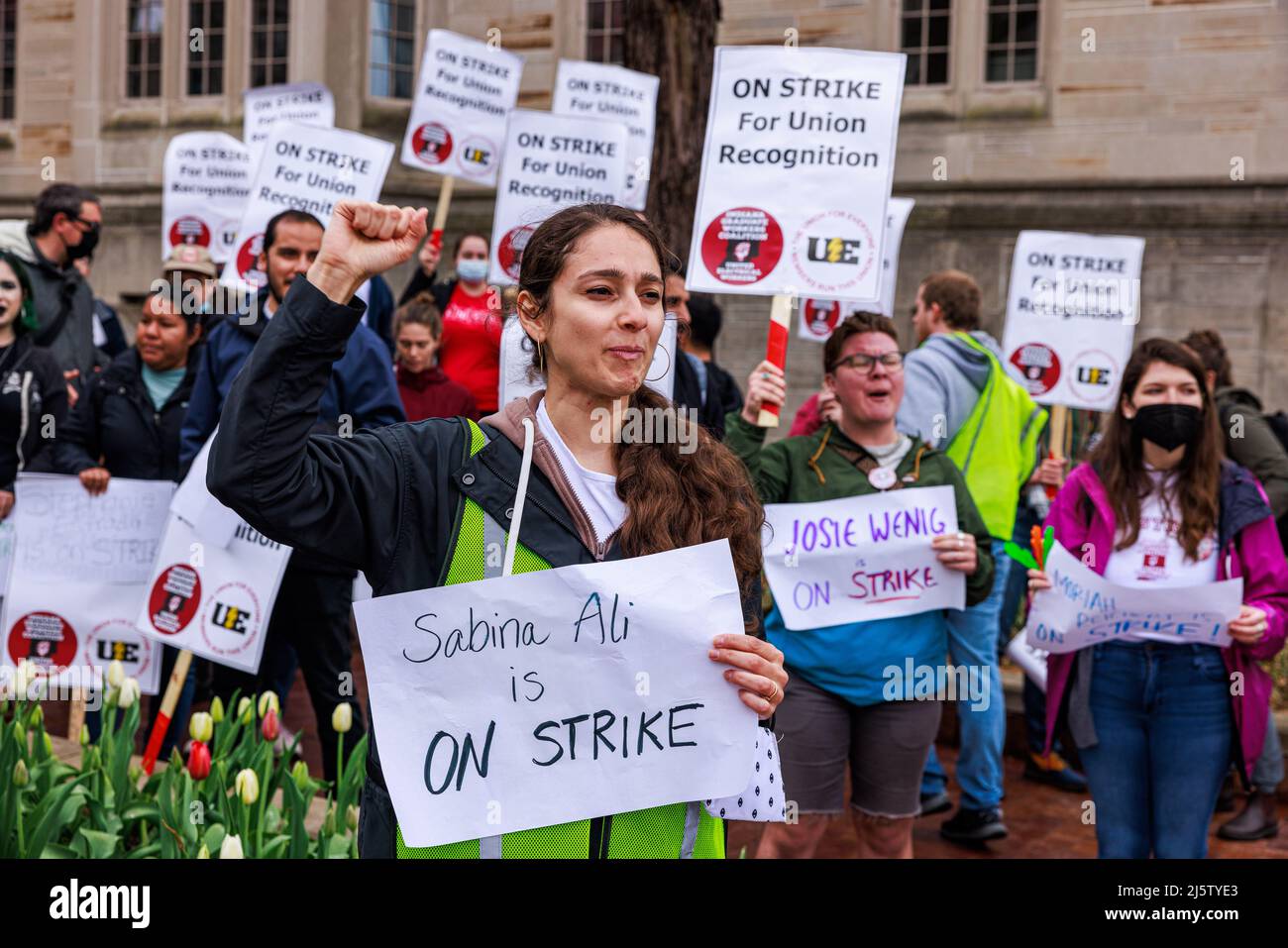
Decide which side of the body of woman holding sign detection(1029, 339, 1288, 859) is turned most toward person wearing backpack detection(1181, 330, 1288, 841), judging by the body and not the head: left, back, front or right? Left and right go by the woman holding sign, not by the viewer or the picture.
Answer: back

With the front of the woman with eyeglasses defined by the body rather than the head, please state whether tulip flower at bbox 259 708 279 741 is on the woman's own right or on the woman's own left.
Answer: on the woman's own right

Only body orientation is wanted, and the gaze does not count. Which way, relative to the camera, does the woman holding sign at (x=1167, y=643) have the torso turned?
toward the camera

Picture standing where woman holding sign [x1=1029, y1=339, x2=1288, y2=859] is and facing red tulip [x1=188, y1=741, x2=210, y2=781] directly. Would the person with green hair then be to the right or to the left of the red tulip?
right

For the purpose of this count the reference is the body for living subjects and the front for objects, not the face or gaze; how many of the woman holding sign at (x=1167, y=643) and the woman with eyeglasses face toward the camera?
2

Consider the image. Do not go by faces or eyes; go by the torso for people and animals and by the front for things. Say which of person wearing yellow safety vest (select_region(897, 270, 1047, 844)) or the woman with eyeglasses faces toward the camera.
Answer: the woman with eyeglasses

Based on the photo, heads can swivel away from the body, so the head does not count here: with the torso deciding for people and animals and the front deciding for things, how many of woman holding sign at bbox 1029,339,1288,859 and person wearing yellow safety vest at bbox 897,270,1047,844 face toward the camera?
1

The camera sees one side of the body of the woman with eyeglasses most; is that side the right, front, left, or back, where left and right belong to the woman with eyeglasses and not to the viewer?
front

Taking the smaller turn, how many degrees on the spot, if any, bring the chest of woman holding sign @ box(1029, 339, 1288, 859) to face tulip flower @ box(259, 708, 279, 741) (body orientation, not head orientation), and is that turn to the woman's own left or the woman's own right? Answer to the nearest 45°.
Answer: approximately 90° to the woman's own right

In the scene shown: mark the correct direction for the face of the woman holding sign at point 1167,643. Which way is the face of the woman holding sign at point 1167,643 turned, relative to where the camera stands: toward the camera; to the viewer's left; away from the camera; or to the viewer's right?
toward the camera

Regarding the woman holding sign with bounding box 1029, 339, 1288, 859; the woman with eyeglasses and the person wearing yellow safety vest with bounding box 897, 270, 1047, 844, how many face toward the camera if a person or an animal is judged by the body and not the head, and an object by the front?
2
